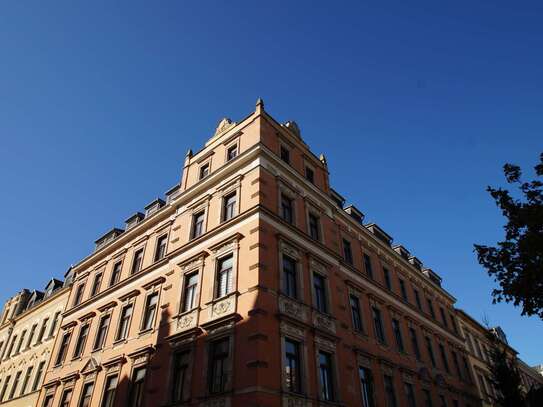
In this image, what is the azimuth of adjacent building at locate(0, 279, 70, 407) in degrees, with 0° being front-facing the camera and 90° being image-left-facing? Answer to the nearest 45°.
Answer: approximately 45°

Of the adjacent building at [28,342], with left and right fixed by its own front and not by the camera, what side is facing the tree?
left
